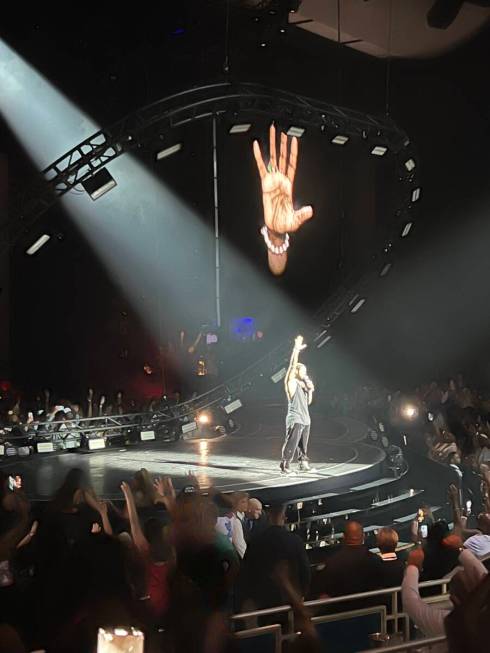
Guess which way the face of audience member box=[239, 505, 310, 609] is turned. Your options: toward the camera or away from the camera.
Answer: away from the camera

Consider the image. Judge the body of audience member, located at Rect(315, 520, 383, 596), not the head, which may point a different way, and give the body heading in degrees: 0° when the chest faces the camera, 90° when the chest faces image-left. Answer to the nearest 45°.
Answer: approximately 180°

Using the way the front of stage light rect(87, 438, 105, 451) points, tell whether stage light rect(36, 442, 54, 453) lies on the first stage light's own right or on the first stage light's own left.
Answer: on the first stage light's own right

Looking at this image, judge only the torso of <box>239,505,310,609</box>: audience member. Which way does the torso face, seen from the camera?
away from the camera

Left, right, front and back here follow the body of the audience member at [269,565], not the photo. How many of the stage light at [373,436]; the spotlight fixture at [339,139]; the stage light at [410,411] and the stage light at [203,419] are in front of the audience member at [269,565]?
4

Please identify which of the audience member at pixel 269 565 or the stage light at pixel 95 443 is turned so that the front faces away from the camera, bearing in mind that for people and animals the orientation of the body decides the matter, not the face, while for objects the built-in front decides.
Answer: the audience member

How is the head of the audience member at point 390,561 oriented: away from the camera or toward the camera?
away from the camera

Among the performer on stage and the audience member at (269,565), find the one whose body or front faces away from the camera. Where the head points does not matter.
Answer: the audience member
